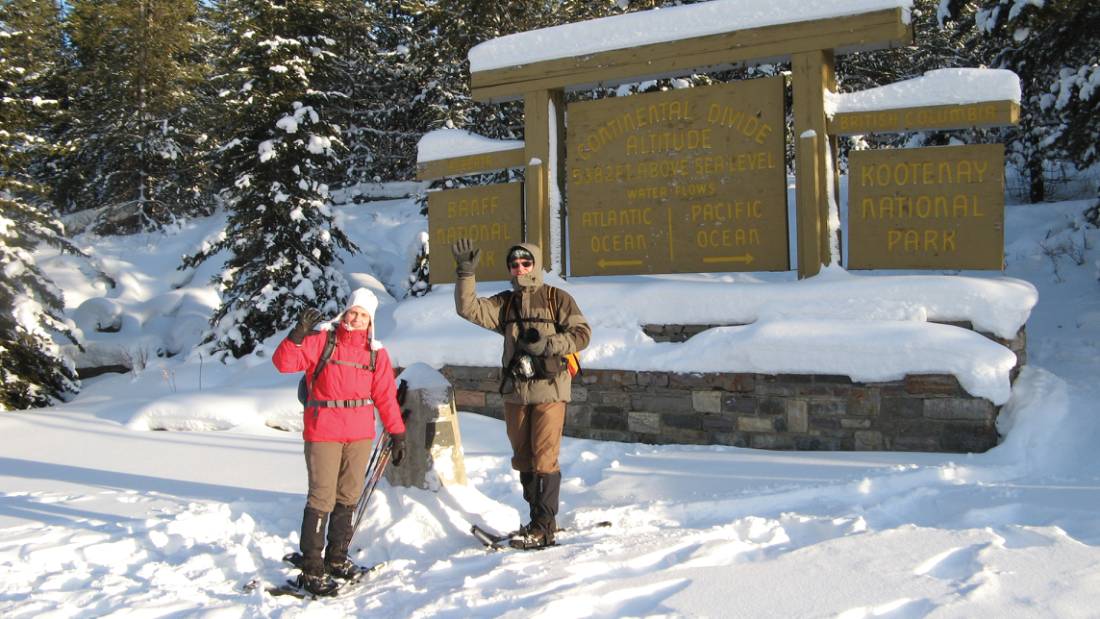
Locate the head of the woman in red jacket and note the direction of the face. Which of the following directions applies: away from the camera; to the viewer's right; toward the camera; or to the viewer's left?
toward the camera

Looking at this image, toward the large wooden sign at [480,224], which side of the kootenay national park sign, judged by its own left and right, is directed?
right

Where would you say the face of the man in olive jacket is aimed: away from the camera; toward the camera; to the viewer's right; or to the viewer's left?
toward the camera

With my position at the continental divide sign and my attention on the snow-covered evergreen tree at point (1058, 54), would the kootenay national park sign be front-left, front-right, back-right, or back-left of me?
front-right

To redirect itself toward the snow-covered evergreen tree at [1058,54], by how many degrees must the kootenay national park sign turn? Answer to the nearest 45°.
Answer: approximately 180°

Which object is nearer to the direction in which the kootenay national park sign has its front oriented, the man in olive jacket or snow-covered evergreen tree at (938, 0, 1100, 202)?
the man in olive jacket

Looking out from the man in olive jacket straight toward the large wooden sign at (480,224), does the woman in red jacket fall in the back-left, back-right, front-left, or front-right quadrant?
back-left

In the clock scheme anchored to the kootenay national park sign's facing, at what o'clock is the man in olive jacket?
The man in olive jacket is roughly at 1 o'clock from the kootenay national park sign.

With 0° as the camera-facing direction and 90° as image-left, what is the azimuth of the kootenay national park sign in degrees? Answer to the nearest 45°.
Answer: approximately 0°

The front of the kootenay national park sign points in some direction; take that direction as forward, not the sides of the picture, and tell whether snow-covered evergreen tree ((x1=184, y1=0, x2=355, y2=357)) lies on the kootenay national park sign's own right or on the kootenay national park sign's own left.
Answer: on the kootenay national park sign's own right

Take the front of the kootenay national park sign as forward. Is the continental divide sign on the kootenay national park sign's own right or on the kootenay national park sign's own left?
on the kootenay national park sign's own right
